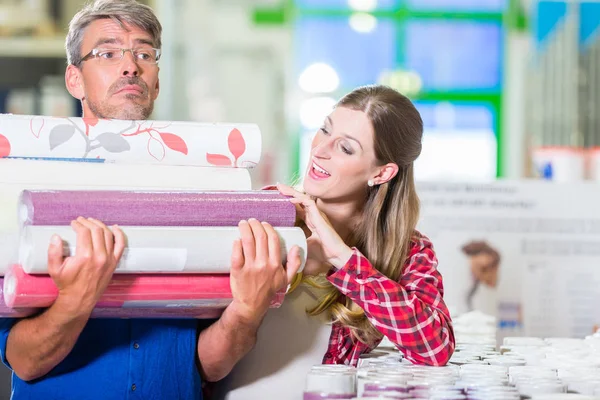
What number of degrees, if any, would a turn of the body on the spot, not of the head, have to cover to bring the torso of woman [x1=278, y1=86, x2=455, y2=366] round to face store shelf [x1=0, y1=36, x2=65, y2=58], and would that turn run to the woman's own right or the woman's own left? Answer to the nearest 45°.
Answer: approximately 90° to the woman's own right

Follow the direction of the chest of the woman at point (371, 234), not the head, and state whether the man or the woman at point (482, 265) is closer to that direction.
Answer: the man

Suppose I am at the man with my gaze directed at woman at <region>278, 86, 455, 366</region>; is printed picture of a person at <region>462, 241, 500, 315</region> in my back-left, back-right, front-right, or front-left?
front-left

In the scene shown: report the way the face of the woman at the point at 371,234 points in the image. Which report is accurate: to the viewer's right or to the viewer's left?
to the viewer's left

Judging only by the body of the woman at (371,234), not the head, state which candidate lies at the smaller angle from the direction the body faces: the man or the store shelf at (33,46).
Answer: the man

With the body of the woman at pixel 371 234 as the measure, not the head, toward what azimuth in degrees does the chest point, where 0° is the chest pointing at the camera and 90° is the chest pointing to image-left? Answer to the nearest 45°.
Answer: approximately 45°

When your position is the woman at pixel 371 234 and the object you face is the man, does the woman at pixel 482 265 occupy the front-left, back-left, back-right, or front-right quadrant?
back-right
